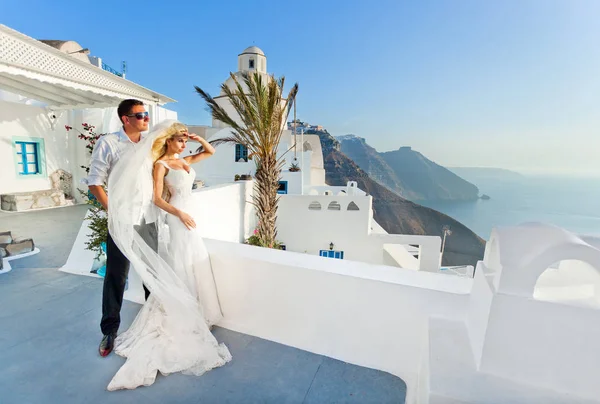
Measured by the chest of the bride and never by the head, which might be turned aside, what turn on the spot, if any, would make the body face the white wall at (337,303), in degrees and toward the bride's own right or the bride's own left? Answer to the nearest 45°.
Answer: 0° — they already face it

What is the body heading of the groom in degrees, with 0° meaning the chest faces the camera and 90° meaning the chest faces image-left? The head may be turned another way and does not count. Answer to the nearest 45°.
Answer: approximately 315°

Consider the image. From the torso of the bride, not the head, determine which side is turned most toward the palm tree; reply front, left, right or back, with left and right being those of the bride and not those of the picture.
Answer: left
